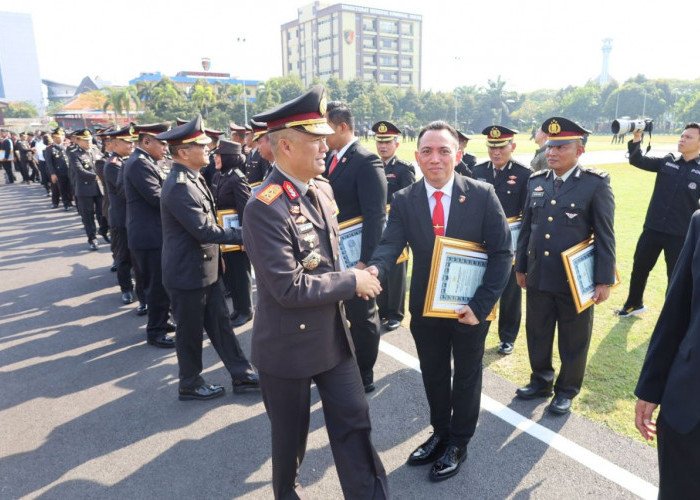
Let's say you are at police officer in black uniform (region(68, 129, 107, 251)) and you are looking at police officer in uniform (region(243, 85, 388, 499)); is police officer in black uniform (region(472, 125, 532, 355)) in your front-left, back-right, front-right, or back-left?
front-left

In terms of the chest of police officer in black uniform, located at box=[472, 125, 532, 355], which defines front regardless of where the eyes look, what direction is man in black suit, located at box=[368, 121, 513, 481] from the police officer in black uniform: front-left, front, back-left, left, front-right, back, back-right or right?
front

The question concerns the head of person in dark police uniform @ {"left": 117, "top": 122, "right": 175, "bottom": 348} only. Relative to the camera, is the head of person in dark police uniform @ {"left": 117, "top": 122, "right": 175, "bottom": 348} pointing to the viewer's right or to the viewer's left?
to the viewer's right

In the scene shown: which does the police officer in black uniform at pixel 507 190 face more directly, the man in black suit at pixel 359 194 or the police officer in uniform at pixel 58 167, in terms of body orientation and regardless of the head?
the man in black suit

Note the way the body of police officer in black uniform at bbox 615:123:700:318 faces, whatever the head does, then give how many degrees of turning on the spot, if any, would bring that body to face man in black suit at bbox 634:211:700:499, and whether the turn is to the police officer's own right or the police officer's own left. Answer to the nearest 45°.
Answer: approximately 45° to the police officer's own left

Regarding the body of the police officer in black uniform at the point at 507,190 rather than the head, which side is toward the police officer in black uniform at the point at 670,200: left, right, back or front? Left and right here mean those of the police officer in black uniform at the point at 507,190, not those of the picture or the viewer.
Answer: left

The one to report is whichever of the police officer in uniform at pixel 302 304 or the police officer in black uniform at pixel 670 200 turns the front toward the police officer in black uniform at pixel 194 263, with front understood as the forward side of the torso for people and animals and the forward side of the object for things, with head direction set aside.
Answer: the police officer in black uniform at pixel 670 200

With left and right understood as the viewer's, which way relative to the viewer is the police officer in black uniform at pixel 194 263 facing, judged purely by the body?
facing to the right of the viewer

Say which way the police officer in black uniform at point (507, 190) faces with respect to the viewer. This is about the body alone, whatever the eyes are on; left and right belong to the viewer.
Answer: facing the viewer

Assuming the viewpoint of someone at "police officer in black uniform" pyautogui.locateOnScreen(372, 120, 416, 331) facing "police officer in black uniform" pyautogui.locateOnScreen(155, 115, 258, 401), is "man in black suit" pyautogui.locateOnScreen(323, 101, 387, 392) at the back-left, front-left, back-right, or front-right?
front-left

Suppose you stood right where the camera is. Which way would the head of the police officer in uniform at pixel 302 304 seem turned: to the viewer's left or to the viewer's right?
to the viewer's right

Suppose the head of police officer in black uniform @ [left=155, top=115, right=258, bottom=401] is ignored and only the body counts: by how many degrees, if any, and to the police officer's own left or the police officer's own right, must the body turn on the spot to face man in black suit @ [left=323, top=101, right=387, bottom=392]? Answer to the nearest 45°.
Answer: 0° — they already face them

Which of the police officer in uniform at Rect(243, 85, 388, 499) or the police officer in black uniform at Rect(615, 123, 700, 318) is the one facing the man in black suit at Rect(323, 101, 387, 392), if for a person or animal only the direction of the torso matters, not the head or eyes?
the police officer in black uniform

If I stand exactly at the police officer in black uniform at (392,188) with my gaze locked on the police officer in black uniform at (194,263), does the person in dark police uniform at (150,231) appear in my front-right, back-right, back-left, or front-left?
front-right

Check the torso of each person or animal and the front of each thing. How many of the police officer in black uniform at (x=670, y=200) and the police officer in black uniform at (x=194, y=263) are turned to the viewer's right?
1

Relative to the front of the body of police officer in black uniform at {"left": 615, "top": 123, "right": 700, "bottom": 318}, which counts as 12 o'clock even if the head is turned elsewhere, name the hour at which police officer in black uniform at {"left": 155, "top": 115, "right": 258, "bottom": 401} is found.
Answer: police officer in black uniform at {"left": 155, "top": 115, "right": 258, "bottom": 401} is roughly at 12 o'clock from police officer in black uniform at {"left": 615, "top": 123, "right": 700, "bottom": 318}.

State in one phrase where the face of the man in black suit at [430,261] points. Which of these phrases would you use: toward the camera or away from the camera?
toward the camera
